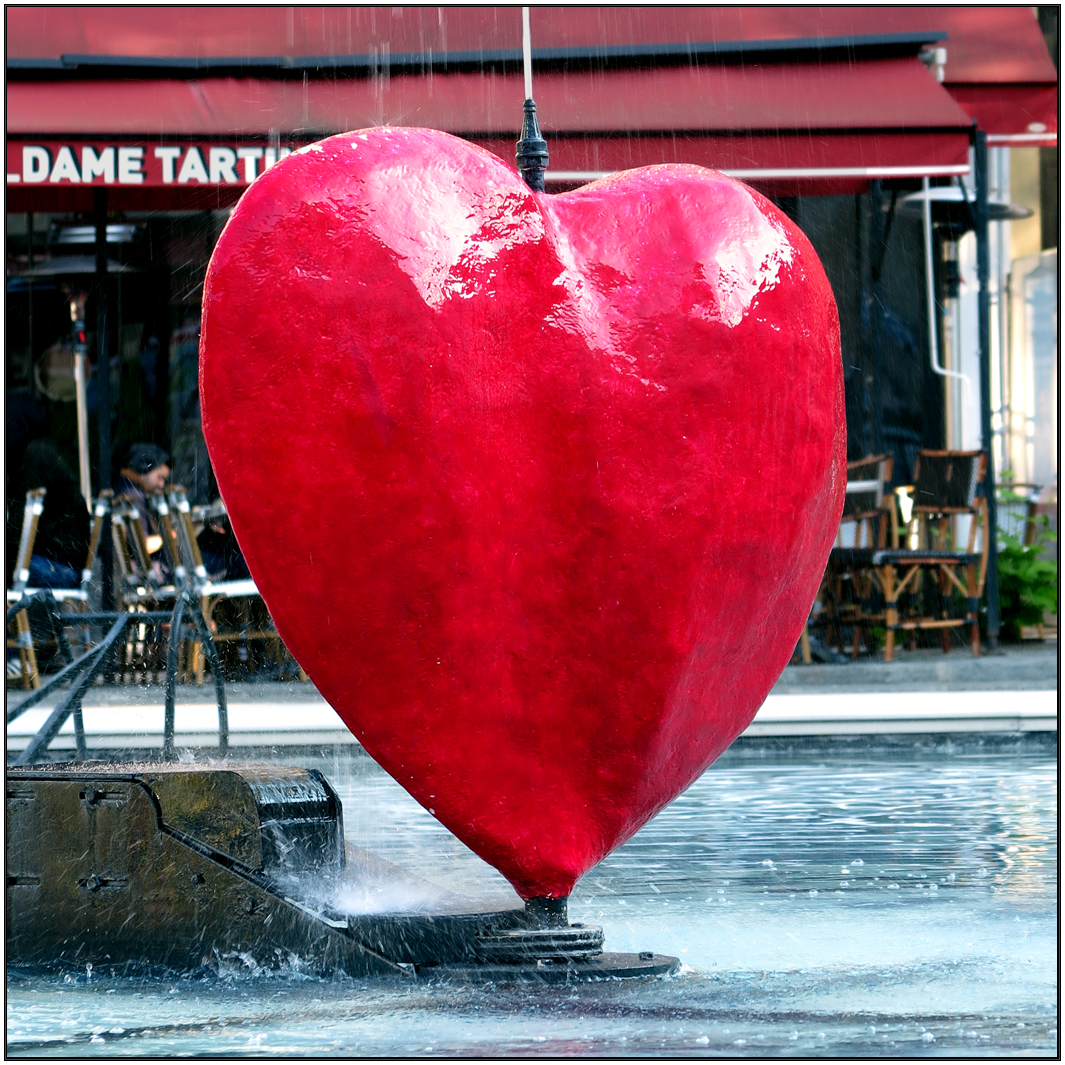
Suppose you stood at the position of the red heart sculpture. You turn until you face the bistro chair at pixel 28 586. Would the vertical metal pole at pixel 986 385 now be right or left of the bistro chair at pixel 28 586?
right

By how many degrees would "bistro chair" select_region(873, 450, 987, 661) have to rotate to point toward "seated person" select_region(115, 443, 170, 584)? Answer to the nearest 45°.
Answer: approximately 45° to its right

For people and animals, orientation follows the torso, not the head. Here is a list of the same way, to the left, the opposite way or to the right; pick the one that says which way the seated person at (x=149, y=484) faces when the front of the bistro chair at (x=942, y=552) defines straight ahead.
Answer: the opposite way

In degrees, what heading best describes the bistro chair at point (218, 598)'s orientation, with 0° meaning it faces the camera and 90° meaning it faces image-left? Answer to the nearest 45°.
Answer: approximately 270°

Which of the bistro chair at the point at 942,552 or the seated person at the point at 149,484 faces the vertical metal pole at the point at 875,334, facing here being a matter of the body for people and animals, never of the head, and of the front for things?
the seated person

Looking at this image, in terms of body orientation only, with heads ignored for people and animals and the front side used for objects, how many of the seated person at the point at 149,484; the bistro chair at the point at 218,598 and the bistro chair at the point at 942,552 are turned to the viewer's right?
2

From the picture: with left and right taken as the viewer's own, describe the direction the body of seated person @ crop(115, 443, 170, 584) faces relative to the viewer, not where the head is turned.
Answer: facing to the right of the viewer

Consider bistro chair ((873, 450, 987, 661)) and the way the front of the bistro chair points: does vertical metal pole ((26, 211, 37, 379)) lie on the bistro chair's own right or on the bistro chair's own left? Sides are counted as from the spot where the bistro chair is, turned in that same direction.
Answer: on the bistro chair's own right

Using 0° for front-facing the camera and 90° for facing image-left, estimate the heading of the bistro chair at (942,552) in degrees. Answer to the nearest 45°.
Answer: approximately 45°

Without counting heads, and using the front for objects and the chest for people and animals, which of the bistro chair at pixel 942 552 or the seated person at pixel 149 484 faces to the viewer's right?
the seated person

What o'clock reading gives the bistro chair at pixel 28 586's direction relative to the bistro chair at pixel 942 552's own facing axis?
the bistro chair at pixel 28 586 is roughly at 1 o'clock from the bistro chair at pixel 942 552.
